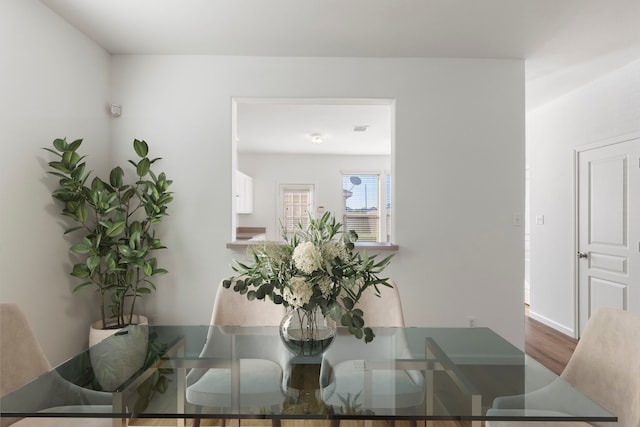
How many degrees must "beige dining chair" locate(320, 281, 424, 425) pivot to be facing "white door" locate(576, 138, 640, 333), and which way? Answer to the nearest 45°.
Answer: approximately 135° to its left

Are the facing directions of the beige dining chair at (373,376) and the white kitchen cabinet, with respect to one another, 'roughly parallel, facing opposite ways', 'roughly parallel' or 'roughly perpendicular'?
roughly perpendicular

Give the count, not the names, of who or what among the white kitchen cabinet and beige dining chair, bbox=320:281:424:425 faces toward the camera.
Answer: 1

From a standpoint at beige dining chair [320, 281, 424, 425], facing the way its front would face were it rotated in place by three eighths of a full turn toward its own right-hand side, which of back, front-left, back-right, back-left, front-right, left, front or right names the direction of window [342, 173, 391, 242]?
front-right

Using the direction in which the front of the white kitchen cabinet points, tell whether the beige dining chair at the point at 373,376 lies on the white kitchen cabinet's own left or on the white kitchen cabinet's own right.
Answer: on the white kitchen cabinet's own right

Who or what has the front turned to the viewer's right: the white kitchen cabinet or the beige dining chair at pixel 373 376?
the white kitchen cabinet

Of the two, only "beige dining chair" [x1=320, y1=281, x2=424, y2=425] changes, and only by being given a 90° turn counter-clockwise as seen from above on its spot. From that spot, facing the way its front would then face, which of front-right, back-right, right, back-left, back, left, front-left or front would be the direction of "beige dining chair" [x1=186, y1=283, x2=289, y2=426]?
back

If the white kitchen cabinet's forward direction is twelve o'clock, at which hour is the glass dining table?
The glass dining table is roughly at 3 o'clock from the white kitchen cabinet.

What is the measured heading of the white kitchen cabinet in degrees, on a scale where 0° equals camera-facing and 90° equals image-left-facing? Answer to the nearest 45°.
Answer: approximately 270°

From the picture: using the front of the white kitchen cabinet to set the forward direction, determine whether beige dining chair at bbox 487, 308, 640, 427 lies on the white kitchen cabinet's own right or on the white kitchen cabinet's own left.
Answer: on the white kitchen cabinet's own right

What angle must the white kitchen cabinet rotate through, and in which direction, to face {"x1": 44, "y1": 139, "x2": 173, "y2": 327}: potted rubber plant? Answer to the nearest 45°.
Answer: approximately 90° to its right

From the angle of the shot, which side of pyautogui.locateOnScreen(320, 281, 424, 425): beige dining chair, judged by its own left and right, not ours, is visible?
front
